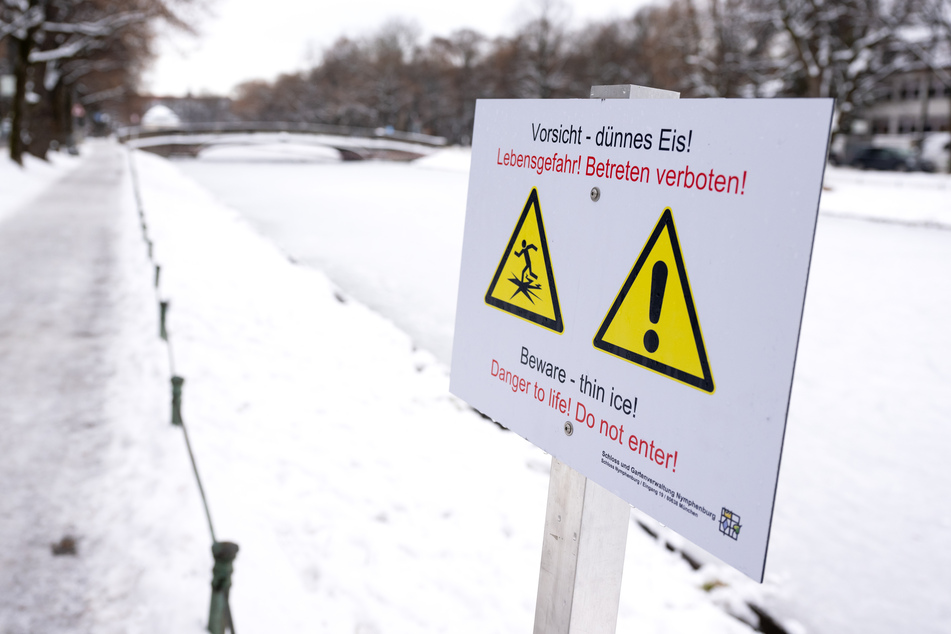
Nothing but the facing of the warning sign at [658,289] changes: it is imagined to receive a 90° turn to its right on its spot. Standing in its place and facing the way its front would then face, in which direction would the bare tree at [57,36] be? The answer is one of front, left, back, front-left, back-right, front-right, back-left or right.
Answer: front

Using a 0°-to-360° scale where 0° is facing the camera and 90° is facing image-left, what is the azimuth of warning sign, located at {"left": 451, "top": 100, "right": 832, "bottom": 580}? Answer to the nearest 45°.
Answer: approximately 45°

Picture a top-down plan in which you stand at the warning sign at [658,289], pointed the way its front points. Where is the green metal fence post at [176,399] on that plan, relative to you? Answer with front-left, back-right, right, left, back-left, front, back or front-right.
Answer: right

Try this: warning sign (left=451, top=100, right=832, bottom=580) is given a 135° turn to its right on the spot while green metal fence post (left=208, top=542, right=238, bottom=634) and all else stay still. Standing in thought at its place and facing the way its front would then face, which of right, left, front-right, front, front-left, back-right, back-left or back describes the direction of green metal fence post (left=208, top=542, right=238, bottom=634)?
front-left
